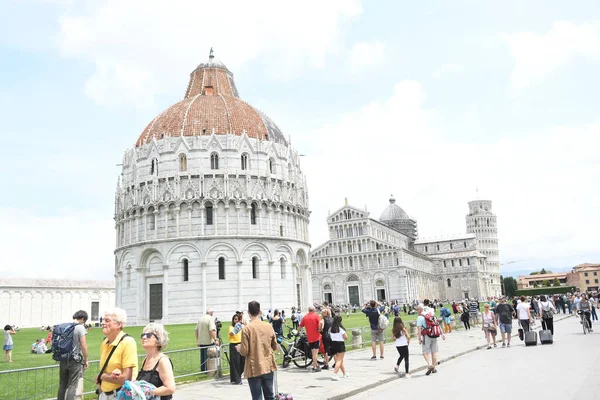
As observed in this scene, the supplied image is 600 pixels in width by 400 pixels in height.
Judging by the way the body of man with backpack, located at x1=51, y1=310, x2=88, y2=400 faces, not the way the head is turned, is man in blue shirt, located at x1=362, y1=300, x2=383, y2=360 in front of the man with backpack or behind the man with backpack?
in front

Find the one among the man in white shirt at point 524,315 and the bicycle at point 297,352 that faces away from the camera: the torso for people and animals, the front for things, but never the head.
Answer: the man in white shirt

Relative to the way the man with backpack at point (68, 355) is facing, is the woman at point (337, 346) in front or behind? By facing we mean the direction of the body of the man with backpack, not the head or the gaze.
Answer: in front

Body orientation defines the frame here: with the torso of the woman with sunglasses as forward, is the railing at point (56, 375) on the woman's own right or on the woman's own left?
on the woman's own right

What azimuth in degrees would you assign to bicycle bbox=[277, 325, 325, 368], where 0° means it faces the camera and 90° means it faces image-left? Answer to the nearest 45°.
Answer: approximately 90°

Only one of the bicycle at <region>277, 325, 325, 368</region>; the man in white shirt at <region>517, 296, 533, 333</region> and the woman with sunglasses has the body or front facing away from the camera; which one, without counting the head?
the man in white shirt

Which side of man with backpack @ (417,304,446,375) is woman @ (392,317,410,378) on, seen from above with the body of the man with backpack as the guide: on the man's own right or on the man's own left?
on the man's own left

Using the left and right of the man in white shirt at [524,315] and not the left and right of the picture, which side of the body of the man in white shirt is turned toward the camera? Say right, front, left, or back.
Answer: back

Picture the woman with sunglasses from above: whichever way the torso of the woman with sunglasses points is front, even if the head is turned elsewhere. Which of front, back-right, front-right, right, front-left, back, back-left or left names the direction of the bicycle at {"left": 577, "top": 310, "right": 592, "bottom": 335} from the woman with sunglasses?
back

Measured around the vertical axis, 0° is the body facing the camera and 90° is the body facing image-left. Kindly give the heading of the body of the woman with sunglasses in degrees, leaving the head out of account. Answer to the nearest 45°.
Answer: approximately 45°

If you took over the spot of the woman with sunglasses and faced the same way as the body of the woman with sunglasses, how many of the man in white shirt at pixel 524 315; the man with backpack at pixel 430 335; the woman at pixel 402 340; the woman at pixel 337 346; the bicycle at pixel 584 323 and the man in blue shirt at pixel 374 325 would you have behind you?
6

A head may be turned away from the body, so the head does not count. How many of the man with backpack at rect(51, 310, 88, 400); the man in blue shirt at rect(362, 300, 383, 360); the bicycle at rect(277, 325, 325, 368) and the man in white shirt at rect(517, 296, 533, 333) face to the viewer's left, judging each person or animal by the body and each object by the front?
1

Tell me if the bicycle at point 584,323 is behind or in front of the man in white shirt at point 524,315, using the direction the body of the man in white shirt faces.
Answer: in front
